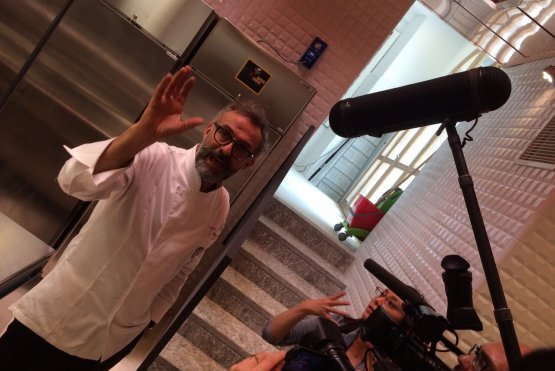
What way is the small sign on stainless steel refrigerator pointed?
toward the camera

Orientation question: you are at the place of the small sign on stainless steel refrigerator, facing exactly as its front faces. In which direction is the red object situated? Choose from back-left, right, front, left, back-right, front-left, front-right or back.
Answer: back-left

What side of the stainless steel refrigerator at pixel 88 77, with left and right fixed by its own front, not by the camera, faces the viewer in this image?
front

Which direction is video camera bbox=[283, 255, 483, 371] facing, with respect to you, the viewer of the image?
facing to the left of the viewer

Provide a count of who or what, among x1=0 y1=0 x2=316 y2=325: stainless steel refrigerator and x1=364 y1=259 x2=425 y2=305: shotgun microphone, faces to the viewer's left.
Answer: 1

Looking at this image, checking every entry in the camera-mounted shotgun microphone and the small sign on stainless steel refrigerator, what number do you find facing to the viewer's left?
1

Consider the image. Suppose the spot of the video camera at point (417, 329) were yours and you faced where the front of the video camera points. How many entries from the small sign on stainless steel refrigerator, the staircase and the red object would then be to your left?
0

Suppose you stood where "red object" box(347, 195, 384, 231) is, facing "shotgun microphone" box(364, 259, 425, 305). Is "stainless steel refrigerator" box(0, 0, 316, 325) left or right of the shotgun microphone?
right

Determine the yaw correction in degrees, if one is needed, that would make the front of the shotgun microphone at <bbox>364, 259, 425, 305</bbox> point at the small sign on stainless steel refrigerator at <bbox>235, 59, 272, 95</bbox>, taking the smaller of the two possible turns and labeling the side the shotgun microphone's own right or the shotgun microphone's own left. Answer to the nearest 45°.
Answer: approximately 45° to the shotgun microphone's own right

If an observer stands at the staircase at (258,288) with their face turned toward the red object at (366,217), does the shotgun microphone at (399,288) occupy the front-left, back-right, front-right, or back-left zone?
back-right

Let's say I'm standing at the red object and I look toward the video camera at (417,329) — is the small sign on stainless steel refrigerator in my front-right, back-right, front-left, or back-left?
front-right

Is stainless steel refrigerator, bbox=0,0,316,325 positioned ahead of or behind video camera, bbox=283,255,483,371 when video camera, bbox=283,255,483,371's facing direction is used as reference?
ahead

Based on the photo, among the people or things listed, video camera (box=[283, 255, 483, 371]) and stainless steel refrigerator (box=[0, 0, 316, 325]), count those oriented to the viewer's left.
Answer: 1

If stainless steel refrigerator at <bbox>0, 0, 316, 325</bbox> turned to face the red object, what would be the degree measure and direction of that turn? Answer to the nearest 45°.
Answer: approximately 135° to its left

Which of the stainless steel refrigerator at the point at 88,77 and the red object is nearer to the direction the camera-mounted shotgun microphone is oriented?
the stainless steel refrigerator

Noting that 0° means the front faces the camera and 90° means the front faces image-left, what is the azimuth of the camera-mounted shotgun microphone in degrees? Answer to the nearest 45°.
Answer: approximately 90°
